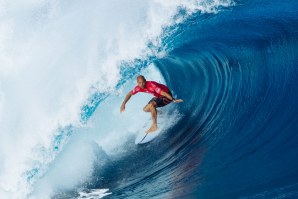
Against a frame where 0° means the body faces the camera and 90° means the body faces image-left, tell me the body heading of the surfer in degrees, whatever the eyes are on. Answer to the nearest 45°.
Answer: approximately 45°
